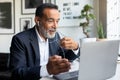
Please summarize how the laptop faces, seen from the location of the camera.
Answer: facing away from the viewer and to the left of the viewer

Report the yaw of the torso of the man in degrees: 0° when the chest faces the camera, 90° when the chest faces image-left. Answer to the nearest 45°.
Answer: approximately 315°

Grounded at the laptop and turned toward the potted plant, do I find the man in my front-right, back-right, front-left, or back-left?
front-left

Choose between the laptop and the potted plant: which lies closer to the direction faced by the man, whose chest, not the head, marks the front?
the laptop

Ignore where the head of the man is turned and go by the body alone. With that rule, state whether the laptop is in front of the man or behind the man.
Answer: in front

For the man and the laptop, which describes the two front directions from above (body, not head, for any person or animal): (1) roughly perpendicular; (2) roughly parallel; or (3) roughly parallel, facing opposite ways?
roughly parallel, facing opposite ways

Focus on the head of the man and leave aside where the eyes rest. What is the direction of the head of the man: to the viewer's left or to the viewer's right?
to the viewer's right

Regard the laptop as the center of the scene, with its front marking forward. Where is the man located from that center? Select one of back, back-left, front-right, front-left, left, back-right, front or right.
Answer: front

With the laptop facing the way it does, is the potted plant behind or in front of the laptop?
in front
